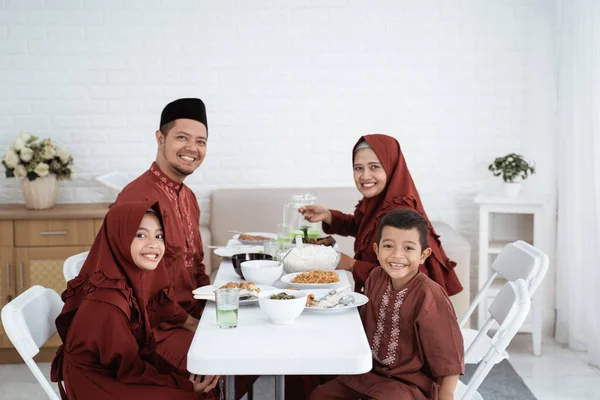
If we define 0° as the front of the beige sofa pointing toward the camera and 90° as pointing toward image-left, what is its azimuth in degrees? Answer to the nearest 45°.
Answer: approximately 0°

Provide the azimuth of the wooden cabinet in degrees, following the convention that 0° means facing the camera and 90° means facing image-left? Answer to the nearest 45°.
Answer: approximately 0°

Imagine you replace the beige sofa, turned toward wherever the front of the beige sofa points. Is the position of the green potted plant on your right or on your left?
on your left

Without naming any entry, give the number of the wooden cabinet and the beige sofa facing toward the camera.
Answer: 2

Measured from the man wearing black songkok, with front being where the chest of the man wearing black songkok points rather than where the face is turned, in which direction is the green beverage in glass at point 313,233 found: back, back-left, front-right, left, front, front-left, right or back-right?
front-left

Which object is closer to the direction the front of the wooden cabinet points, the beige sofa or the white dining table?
the white dining table

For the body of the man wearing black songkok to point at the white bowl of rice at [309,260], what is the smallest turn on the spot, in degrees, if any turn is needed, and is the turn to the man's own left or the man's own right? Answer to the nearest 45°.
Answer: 0° — they already face it
